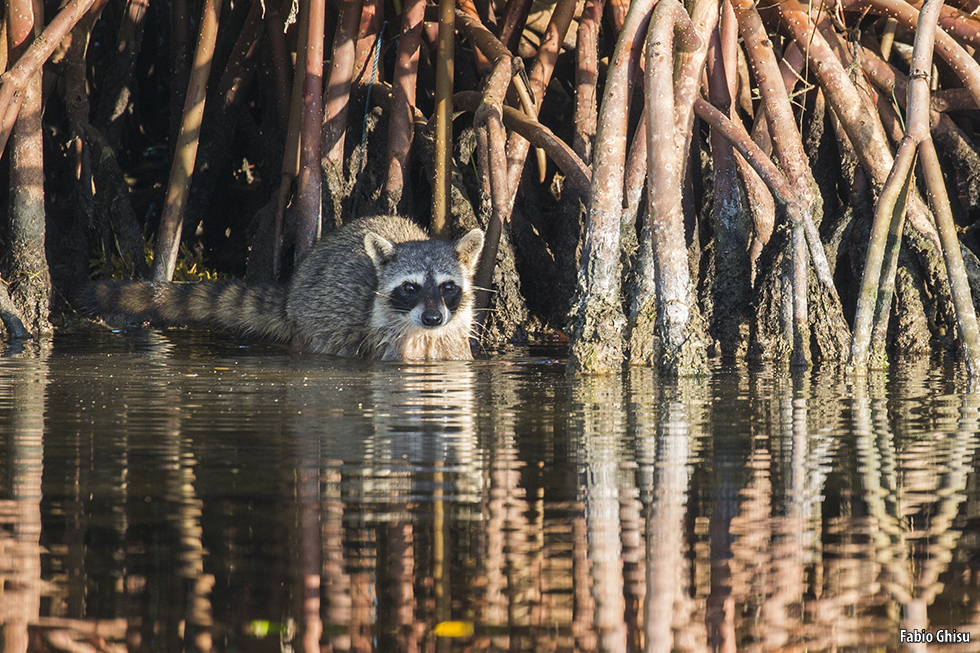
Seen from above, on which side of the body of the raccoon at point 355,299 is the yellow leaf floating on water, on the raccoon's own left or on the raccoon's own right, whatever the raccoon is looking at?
on the raccoon's own right
